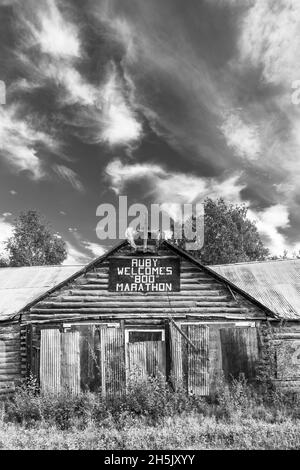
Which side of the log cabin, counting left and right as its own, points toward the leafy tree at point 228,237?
back

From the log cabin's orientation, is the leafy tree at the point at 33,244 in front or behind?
behind

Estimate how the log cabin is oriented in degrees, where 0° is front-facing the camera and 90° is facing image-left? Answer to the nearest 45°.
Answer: approximately 0°

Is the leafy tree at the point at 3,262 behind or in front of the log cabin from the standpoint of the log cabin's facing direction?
behind
